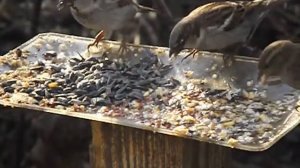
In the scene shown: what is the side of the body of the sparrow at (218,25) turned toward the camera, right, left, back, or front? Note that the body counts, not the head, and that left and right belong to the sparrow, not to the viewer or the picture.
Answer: left

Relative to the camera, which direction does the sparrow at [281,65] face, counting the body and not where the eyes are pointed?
to the viewer's left

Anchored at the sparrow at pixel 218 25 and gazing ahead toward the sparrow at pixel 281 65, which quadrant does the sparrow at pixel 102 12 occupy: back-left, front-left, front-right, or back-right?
back-right

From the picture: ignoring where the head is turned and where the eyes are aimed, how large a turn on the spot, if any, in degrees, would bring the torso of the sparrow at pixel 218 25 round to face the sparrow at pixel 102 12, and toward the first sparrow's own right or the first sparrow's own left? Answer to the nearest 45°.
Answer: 0° — it already faces it

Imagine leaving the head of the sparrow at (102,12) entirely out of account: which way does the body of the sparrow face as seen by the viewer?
to the viewer's left
